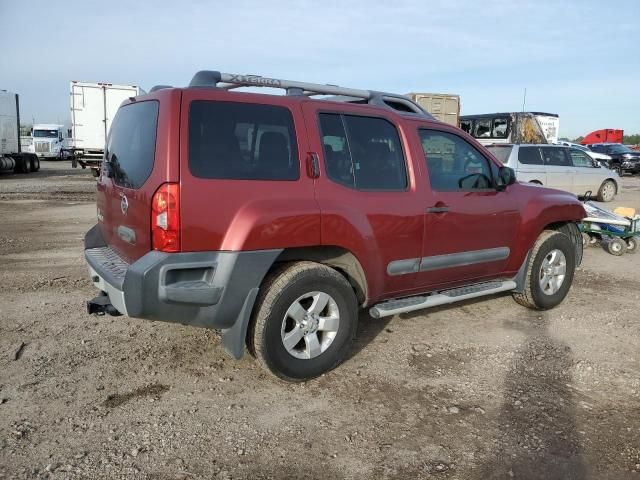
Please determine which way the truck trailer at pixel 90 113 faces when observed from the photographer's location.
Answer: facing away from the viewer

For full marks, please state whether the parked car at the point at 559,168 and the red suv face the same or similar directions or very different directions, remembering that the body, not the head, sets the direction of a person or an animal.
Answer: same or similar directions

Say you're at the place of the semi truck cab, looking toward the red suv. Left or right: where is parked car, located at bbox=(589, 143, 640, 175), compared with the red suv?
left

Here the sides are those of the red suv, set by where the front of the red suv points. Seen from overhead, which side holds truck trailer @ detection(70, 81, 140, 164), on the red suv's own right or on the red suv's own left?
on the red suv's own left

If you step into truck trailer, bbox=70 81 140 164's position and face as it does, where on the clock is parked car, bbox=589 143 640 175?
The parked car is roughly at 3 o'clock from the truck trailer.

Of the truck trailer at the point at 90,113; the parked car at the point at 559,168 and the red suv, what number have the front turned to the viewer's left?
0

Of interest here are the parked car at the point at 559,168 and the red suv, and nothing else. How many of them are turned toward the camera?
0

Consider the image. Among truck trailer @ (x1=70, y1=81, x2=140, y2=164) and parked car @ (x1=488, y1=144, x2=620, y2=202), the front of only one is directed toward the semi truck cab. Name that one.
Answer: the truck trailer

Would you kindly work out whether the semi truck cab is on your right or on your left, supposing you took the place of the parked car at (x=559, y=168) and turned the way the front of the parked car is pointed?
on your left

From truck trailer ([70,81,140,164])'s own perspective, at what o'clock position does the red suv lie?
The red suv is roughly at 6 o'clock from the truck trailer.

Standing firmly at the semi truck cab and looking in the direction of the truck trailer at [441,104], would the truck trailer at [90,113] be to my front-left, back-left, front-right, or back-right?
front-right

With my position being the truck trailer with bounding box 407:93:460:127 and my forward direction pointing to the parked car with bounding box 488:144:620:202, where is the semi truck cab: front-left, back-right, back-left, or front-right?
back-right

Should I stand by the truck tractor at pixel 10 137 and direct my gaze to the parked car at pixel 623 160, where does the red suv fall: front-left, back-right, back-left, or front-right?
front-right

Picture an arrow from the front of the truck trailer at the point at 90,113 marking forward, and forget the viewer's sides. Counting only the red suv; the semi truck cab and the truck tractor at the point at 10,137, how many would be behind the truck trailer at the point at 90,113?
1

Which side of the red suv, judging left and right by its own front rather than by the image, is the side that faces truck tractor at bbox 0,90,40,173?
left

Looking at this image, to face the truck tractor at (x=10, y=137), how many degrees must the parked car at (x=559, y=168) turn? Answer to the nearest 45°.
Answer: approximately 135° to its left
